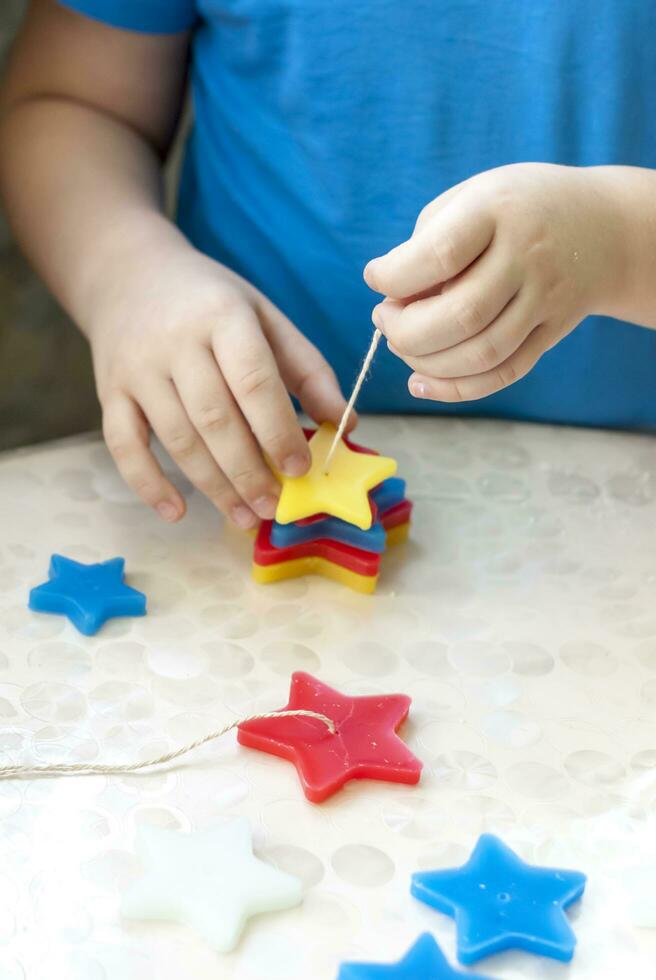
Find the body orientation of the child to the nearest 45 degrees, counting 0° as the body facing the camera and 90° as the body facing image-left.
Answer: approximately 0°

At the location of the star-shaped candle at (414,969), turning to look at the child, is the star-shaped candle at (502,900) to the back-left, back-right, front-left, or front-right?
front-right

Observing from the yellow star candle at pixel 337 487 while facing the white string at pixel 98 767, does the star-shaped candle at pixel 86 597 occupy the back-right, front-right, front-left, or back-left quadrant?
front-right
